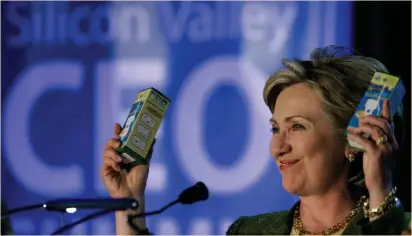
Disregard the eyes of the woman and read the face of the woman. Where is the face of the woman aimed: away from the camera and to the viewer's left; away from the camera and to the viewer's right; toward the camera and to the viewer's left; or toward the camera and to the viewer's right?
toward the camera and to the viewer's left

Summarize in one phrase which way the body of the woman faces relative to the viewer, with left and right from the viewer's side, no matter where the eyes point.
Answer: facing the viewer and to the left of the viewer

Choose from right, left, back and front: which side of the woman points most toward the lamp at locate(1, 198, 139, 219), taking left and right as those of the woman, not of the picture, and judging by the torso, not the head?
front
